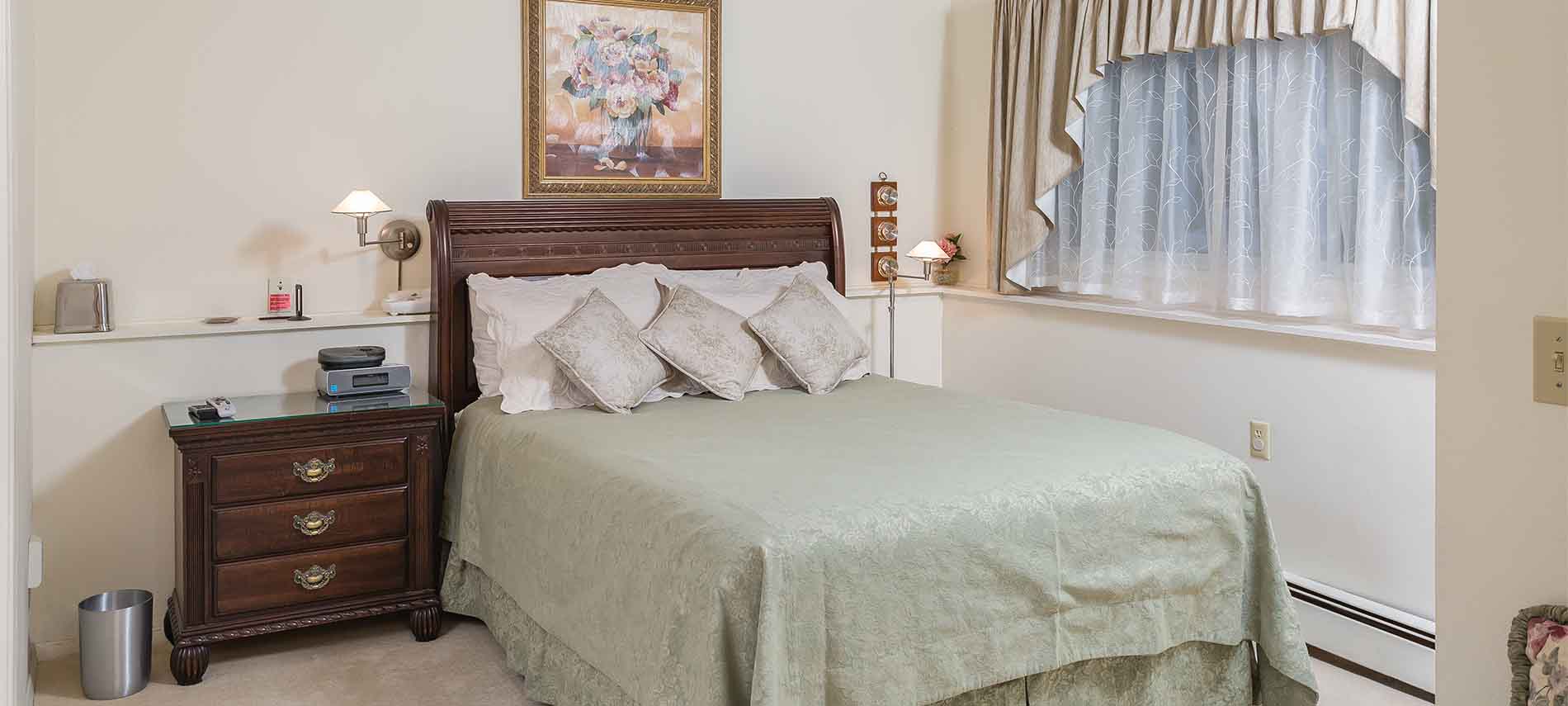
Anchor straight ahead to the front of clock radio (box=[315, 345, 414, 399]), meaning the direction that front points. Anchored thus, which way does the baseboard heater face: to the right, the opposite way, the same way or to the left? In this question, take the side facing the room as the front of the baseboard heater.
to the right

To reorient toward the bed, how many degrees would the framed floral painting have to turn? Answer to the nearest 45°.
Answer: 0° — it already faces it

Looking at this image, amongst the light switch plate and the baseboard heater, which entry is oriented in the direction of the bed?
the baseboard heater

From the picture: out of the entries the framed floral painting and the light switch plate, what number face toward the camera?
2

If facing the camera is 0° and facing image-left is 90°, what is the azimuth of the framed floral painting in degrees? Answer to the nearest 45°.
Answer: approximately 0°

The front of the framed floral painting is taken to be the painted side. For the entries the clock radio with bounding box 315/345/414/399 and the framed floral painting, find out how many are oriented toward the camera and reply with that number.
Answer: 2
